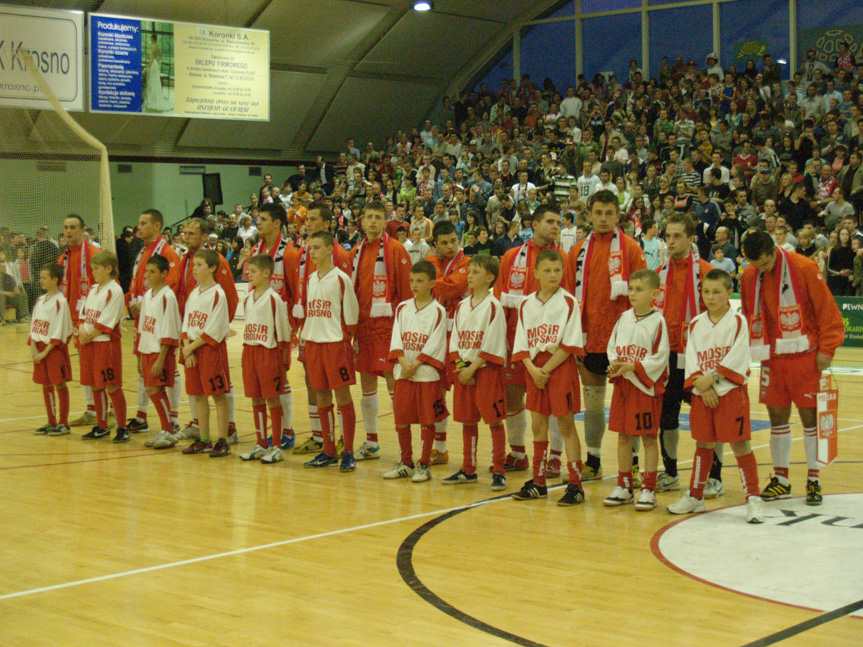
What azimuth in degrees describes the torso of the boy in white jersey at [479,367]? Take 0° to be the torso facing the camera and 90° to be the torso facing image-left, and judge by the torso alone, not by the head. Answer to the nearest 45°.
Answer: approximately 45°

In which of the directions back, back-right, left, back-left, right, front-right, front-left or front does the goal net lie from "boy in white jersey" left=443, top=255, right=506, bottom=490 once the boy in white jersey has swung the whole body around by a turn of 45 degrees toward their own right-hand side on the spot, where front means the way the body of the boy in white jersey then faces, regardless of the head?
front-right

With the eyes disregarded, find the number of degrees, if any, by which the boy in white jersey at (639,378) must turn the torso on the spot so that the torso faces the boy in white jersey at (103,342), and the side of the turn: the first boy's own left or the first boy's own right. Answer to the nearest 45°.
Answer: approximately 45° to the first boy's own right

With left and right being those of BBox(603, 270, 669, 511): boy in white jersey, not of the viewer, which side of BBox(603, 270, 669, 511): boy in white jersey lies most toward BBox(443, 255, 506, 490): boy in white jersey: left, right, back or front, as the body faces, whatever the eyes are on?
right

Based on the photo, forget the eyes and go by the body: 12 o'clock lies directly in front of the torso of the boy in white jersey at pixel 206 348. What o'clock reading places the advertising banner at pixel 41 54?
The advertising banner is roughly at 4 o'clock from the boy in white jersey.

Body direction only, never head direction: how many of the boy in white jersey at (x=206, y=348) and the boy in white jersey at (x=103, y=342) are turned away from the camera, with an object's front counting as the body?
0

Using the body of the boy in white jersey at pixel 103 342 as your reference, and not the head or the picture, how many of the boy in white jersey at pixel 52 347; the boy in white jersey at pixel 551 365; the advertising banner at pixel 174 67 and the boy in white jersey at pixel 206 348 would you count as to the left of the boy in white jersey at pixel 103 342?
2

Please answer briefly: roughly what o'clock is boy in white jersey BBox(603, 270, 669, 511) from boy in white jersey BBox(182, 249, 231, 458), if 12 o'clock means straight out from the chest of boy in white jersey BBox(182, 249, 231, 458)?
boy in white jersey BBox(603, 270, 669, 511) is roughly at 9 o'clock from boy in white jersey BBox(182, 249, 231, 458).

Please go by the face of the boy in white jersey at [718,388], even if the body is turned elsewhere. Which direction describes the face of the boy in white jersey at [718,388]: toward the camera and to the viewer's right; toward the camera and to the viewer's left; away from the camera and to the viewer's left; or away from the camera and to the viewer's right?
toward the camera and to the viewer's left

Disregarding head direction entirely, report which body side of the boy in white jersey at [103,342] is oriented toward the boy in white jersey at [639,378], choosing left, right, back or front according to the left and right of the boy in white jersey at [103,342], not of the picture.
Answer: left

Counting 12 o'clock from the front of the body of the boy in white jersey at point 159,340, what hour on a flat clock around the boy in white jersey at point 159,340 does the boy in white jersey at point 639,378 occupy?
the boy in white jersey at point 639,378 is roughly at 9 o'clock from the boy in white jersey at point 159,340.

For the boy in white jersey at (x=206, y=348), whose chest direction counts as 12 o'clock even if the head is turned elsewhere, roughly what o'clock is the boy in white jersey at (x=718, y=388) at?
the boy in white jersey at (x=718, y=388) is roughly at 9 o'clock from the boy in white jersey at (x=206, y=348).
